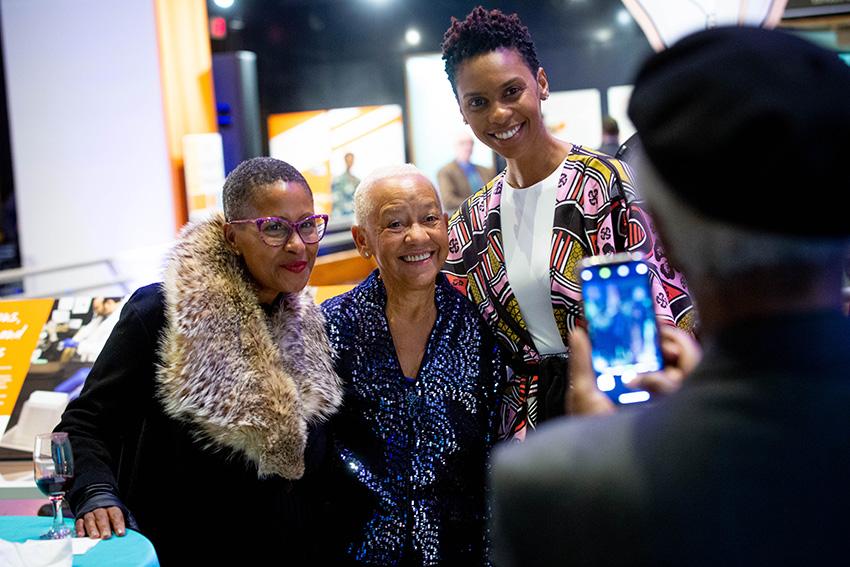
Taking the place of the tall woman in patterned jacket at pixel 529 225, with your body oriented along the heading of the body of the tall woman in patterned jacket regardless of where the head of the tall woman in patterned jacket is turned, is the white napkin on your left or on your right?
on your right

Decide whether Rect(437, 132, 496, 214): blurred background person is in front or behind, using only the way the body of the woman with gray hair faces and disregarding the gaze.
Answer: behind

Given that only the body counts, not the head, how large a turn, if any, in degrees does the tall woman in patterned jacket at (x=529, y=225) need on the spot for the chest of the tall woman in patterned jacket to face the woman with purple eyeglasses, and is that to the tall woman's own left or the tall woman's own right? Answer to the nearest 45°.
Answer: approximately 90° to the tall woman's own right

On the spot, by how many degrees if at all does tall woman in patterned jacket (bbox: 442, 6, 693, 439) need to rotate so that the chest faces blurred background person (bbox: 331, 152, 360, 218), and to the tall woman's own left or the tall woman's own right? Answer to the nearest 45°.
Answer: approximately 180°

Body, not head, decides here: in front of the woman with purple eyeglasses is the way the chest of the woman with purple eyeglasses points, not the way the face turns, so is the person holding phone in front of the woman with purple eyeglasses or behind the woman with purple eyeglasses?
in front

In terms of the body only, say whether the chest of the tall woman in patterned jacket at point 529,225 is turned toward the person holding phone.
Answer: yes

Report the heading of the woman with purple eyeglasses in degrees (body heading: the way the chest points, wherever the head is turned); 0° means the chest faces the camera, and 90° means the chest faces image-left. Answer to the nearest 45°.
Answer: approximately 315°

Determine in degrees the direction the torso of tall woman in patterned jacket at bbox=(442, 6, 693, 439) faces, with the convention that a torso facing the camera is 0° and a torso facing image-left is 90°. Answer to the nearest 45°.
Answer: approximately 0°

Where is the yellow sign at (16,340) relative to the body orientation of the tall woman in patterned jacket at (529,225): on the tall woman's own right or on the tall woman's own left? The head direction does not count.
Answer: on the tall woman's own right

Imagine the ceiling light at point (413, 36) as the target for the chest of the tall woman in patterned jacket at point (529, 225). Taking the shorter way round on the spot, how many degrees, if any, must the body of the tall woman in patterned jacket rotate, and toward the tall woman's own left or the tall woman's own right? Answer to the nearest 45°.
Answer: approximately 180°

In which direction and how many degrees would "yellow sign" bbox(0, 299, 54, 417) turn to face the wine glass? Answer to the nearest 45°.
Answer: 0° — it already faces it

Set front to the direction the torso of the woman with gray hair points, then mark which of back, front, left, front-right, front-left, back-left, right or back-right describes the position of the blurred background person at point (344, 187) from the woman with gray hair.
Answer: back

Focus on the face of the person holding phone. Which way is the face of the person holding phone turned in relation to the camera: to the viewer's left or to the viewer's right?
to the viewer's left
